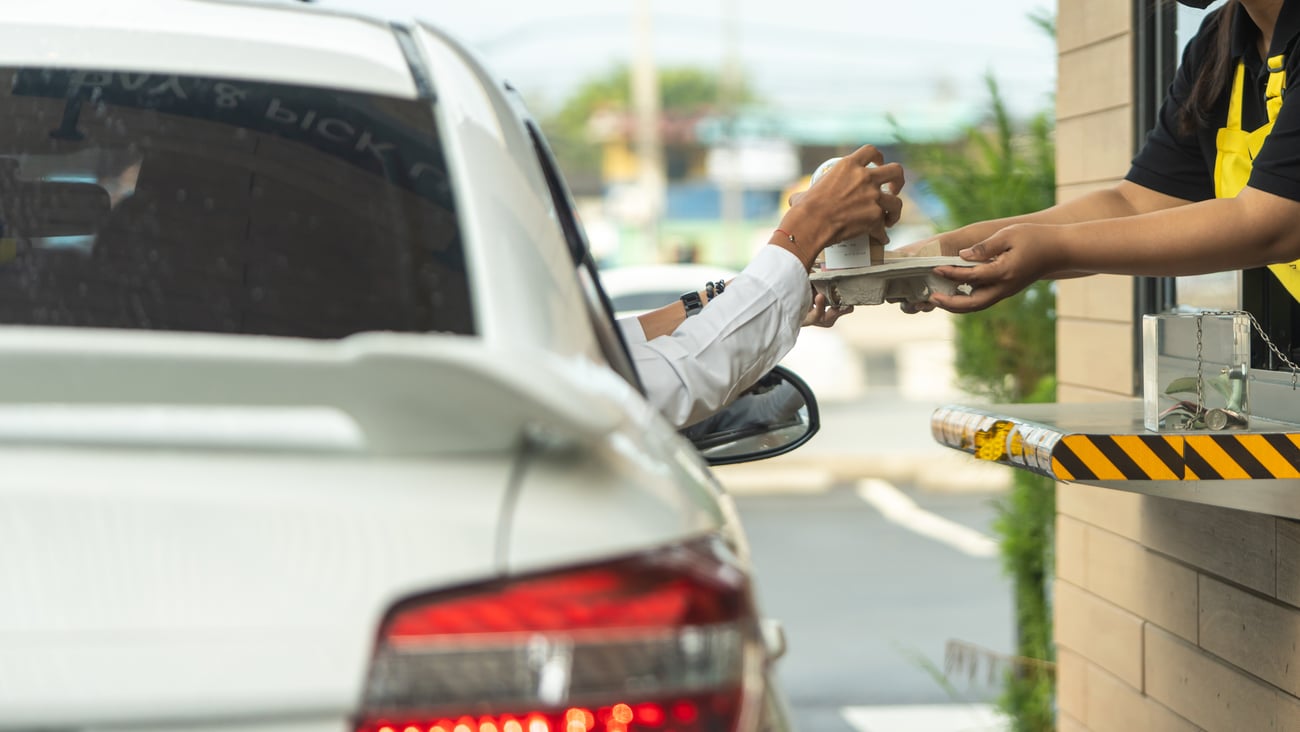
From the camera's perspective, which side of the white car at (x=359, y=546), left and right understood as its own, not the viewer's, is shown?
back

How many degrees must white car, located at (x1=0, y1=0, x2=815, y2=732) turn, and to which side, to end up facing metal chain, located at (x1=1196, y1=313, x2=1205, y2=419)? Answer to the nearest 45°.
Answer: approximately 45° to its right

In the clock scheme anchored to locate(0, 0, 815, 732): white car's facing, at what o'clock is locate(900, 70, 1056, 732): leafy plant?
The leafy plant is roughly at 1 o'clock from the white car.

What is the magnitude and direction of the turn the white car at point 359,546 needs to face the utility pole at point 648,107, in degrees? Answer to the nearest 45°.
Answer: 0° — it already faces it

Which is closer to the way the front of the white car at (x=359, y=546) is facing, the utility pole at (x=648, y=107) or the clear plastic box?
the utility pole

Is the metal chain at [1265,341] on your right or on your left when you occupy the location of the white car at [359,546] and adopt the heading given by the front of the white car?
on your right
